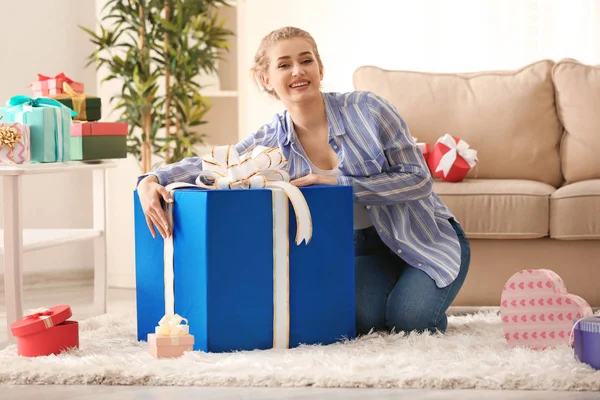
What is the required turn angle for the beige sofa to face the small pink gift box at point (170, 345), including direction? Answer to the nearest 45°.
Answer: approximately 45° to its right

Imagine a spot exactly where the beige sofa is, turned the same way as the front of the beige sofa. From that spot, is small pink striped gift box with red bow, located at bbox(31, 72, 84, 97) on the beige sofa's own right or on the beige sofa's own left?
on the beige sofa's own right

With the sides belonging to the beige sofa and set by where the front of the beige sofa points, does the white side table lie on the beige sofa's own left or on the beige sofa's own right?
on the beige sofa's own right

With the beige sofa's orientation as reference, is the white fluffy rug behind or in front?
in front

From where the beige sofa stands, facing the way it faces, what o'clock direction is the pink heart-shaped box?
The pink heart-shaped box is roughly at 12 o'clock from the beige sofa.

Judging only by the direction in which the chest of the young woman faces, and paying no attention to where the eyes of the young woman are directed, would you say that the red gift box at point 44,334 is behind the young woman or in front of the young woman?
in front

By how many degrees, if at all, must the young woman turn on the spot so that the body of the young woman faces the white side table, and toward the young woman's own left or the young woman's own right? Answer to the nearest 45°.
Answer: approximately 45° to the young woman's own right

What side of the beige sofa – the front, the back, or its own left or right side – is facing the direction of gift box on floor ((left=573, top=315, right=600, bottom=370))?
front

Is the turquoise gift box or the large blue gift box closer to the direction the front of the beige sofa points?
the large blue gift box

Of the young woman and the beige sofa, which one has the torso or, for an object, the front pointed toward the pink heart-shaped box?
the beige sofa

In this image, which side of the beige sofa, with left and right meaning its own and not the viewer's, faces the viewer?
front

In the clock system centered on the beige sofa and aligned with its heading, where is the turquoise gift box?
The turquoise gift box is roughly at 2 o'clock from the beige sofa.

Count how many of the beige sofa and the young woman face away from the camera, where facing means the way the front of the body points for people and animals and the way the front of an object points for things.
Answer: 0

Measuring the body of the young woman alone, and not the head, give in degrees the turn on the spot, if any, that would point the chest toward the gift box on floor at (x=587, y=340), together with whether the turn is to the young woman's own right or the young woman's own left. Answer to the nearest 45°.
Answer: approximately 90° to the young woman's own left

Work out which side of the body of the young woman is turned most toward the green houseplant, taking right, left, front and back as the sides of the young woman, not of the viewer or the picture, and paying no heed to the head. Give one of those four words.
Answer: right

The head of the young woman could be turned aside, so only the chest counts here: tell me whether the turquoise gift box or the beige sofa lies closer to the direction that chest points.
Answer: the turquoise gift box

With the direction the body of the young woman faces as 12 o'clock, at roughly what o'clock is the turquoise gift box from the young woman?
The turquoise gift box is roughly at 2 o'clock from the young woman.

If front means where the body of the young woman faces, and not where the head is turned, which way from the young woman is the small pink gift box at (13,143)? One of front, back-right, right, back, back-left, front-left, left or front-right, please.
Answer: front-right

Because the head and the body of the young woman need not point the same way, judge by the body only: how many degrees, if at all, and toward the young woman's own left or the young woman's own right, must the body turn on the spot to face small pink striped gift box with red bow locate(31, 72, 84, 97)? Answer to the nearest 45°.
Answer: approximately 90° to the young woman's own right
